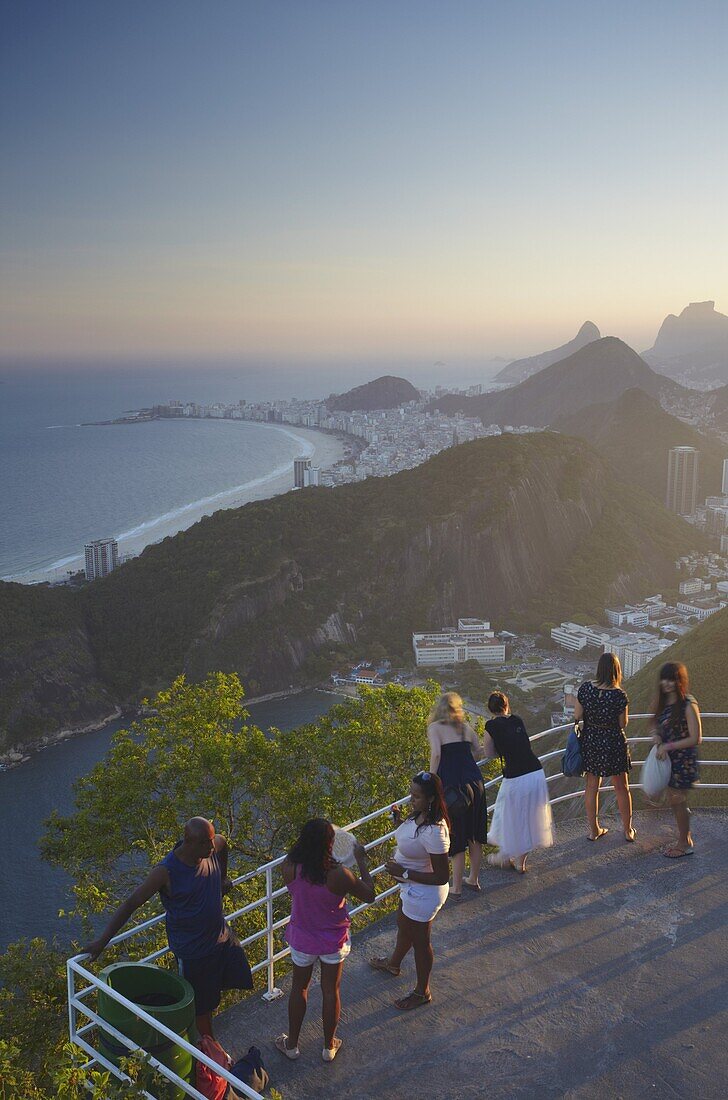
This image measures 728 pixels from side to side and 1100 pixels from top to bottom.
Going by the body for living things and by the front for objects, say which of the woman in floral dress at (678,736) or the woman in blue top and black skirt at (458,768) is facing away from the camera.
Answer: the woman in blue top and black skirt

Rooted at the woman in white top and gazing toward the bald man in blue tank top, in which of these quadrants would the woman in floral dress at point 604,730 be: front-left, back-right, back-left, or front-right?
back-right

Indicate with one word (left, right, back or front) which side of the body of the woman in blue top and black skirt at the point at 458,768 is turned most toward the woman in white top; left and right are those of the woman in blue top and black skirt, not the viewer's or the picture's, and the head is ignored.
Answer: back

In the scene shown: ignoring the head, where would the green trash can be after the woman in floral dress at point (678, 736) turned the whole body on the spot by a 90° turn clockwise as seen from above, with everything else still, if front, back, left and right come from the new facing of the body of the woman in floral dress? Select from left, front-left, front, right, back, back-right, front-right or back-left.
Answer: left

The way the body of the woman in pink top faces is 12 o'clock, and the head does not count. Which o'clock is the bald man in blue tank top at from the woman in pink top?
The bald man in blue tank top is roughly at 9 o'clock from the woman in pink top.

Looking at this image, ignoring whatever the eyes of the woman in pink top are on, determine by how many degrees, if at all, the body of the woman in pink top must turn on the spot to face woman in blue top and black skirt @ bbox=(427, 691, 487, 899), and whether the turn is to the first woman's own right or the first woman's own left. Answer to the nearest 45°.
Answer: approximately 45° to the first woman's own right

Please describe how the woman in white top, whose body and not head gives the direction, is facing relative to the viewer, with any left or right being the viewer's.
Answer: facing to the left of the viewer

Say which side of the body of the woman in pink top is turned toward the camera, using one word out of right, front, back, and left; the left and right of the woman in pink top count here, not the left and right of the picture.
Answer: back

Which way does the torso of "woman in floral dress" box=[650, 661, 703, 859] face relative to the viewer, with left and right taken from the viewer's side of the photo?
facing the viewer and to the left of the viewer

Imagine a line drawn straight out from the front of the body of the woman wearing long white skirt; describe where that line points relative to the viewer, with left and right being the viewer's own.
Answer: facing away from the viewer and to the left of the viewer

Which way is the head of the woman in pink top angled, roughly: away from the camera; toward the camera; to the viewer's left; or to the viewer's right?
away from the camera

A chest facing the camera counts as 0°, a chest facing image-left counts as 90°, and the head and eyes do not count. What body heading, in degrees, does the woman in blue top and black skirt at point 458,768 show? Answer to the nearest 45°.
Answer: approximately 180°

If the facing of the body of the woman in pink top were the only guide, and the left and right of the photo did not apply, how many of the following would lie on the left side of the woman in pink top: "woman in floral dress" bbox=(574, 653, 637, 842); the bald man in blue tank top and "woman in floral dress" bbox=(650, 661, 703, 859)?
1

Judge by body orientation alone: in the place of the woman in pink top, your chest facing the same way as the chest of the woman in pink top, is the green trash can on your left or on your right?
on your left

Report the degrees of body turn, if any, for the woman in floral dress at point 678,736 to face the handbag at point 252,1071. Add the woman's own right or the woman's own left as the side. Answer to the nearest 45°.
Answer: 0° — they already face it

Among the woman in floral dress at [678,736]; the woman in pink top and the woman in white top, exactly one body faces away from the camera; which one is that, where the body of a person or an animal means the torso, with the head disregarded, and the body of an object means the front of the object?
the woman in pink top
